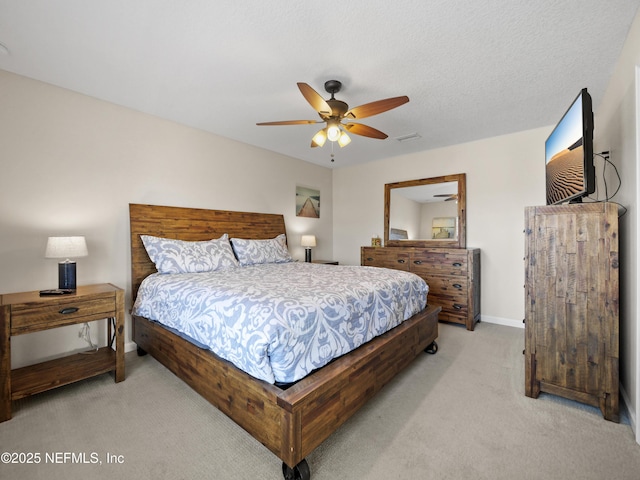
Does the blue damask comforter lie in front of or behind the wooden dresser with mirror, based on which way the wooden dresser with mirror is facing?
in front

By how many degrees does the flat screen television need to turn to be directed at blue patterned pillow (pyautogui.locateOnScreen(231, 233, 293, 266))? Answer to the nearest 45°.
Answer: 0° — it already faces it

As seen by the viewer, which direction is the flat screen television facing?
to the viewer's left

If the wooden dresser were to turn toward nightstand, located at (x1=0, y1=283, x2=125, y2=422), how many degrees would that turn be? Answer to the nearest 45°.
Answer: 0° — it already faces it

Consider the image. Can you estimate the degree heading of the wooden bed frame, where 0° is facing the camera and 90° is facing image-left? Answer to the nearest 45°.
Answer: approximately 315°

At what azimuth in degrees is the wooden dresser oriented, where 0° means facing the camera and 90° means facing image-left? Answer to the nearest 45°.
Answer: approximately 45°

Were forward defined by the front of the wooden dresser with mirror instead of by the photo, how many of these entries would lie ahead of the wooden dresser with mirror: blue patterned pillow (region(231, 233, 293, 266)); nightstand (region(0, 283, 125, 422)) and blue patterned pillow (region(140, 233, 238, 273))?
3

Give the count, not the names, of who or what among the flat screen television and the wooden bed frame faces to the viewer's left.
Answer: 1

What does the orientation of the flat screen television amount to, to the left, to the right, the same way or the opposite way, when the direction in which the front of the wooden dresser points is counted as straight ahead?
to the right

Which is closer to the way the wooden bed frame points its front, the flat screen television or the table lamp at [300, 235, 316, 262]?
the flat screen television

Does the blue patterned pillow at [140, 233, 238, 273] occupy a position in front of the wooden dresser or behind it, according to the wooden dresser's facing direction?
in front

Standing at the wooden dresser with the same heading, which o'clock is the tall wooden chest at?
The tall wooden chest is roughly at 10 o'clock from the wooden dresser.

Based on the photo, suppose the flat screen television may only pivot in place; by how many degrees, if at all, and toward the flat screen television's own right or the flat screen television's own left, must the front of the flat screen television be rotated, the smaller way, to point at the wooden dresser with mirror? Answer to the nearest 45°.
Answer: approximately 45° to the flat screen television's own right
